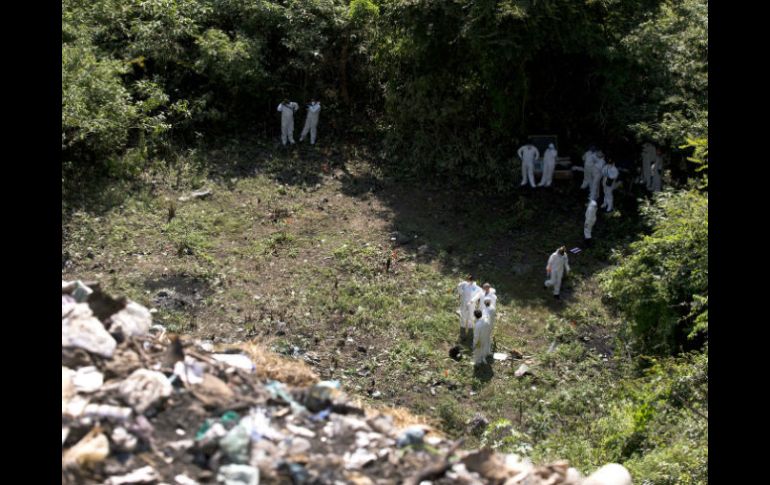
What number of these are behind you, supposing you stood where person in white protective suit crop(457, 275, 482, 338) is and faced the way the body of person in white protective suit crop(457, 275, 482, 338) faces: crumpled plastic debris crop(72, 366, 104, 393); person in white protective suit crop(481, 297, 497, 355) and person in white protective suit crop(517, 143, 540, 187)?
1

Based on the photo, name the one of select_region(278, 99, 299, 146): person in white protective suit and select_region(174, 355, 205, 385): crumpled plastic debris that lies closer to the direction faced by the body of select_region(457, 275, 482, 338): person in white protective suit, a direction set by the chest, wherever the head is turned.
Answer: the crumpled plastic debris

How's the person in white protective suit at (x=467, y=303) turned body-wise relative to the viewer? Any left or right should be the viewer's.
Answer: facing the viewer
